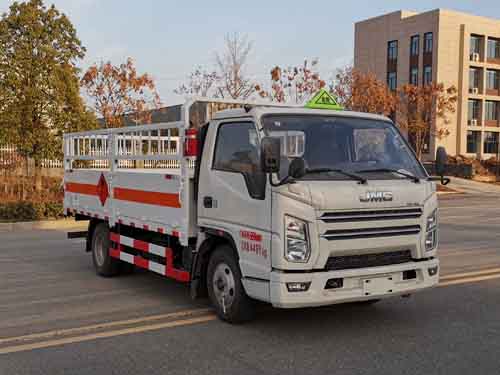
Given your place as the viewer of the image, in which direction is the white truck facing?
facing the viewer and to the right of the viewer

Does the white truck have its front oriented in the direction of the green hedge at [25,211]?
no
